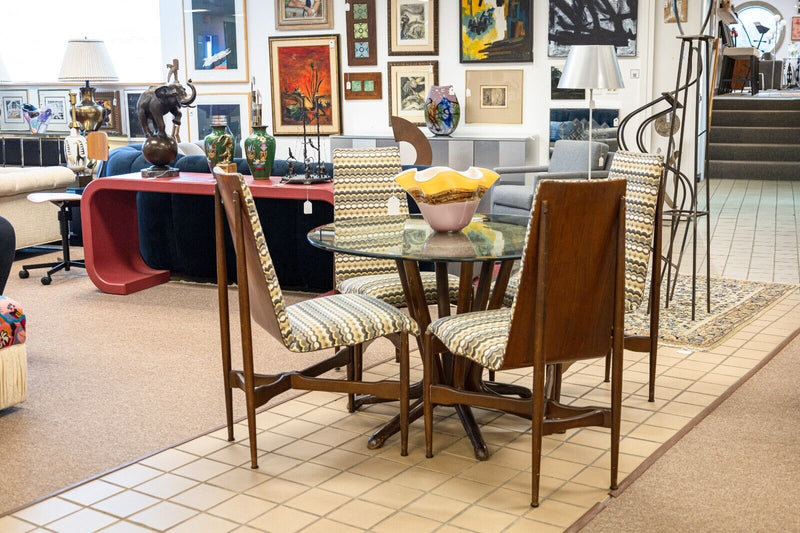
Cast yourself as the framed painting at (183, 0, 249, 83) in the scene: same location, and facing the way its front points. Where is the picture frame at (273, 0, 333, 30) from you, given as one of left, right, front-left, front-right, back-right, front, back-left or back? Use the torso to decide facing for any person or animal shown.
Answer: front-left

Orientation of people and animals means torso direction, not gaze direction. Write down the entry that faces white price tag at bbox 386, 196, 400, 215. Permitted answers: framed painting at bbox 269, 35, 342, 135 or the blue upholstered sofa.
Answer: the framed painting

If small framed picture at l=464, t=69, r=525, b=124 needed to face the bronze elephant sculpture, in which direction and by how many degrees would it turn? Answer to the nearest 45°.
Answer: approximately 45° to its right

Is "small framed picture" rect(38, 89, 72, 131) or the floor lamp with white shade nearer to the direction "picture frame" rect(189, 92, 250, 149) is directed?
the floor lamp with white shade

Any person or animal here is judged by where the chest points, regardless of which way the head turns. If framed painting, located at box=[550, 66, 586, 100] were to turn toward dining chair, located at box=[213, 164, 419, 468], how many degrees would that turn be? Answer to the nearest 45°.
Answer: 0° — it already faces it

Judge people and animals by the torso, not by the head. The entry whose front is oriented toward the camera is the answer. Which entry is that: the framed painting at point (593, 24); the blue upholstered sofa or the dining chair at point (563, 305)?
the framed painting

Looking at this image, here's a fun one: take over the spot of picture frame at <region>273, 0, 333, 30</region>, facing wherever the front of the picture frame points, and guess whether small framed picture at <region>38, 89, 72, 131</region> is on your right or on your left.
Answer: on your right

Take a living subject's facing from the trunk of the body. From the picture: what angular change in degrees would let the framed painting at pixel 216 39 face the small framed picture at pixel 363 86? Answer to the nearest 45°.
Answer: approximately 45° to its left

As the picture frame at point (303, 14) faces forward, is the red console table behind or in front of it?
in front

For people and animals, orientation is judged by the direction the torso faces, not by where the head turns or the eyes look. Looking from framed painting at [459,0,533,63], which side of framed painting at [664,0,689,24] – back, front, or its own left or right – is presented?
right

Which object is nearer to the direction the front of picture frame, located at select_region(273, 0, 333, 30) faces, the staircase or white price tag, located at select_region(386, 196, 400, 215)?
the white price tag

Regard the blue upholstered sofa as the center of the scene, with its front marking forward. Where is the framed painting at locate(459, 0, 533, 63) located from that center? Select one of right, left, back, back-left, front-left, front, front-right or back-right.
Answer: front-right

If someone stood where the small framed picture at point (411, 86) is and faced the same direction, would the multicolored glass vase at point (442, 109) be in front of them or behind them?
in front
